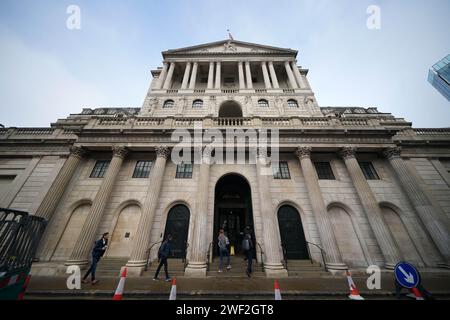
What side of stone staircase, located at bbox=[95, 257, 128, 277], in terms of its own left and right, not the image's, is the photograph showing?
front

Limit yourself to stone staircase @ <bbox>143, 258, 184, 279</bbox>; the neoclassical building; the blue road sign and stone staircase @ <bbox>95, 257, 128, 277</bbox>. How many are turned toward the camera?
4

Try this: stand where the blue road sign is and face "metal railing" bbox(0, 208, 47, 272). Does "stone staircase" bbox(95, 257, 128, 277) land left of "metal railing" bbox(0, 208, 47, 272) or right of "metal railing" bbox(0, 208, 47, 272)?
right

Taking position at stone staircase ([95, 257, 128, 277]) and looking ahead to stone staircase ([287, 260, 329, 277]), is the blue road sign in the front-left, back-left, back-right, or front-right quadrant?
front-right

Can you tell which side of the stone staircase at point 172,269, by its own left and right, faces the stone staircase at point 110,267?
right

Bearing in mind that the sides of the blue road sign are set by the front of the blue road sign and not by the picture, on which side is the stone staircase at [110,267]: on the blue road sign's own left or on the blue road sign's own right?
on the blue road sign's own right

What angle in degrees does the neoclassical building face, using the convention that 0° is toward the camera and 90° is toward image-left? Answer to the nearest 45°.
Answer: approximately 0°

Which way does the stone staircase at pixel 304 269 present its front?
toward the camera

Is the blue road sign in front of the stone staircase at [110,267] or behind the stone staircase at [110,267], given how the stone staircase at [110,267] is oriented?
in front

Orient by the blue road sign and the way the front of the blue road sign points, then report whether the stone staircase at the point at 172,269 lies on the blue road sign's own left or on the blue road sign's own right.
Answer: on the blue road sign's own right
